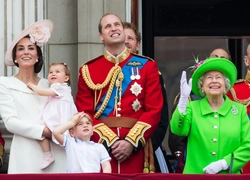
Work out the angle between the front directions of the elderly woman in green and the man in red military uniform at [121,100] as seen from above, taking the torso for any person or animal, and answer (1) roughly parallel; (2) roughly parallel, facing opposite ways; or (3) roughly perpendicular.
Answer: roughly parallel

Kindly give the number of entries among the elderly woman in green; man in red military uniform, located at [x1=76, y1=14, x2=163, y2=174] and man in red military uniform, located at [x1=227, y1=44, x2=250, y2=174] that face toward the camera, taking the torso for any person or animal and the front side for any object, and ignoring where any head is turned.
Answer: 3

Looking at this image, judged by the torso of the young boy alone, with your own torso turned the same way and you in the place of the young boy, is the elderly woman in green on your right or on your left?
on your left

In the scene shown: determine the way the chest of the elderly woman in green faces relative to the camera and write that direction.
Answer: toward the camera

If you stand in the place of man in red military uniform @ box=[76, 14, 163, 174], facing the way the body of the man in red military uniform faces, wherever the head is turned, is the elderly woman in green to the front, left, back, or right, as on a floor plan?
left

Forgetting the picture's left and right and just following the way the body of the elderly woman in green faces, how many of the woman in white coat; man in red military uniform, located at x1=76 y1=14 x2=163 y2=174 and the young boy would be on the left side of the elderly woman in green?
0

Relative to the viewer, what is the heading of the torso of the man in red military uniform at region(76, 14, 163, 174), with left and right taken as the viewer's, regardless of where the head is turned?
facing the viewer

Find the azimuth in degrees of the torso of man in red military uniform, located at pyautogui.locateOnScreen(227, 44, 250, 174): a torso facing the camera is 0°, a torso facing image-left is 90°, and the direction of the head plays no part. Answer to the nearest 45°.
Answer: approximately 0°

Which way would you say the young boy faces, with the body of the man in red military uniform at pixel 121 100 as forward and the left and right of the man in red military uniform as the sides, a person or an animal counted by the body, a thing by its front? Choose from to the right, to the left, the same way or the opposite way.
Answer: the same way

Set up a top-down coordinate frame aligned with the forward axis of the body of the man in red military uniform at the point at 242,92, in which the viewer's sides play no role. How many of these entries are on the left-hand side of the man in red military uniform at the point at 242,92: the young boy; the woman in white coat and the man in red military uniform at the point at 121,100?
0

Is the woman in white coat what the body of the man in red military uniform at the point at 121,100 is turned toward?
no

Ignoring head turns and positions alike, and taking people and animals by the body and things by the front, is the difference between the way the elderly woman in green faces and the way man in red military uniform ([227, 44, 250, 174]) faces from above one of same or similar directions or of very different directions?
same or similar directions
